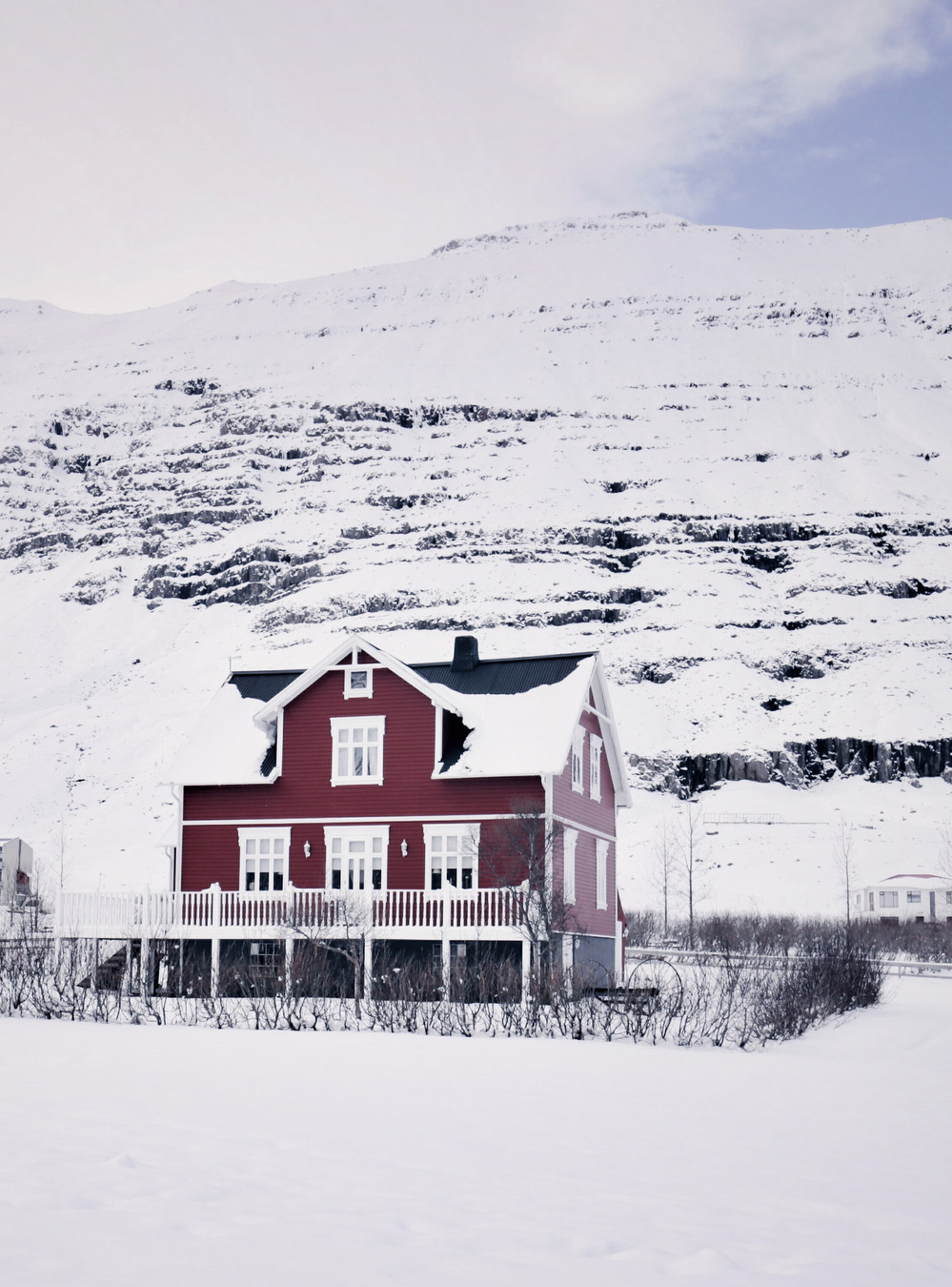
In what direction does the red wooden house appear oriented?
toward the camera

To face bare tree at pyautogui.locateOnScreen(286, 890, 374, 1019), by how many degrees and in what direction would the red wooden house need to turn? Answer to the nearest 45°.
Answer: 0° — it already faces it
